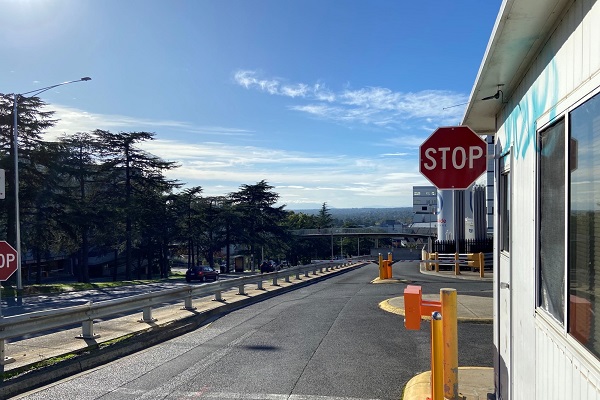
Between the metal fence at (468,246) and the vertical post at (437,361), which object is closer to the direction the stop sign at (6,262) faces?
the vertical post

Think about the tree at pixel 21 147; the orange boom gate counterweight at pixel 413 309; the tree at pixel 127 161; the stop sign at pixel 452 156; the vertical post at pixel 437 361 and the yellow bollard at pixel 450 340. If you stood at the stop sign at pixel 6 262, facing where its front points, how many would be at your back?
2

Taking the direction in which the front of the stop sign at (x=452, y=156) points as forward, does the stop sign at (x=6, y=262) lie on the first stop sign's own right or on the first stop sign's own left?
on the first stop sign's own right

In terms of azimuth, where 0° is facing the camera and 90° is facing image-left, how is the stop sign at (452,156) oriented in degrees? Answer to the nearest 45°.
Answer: approximately 0°

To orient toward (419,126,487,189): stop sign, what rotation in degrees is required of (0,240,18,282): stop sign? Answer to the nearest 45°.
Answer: approximately 45° to its left
